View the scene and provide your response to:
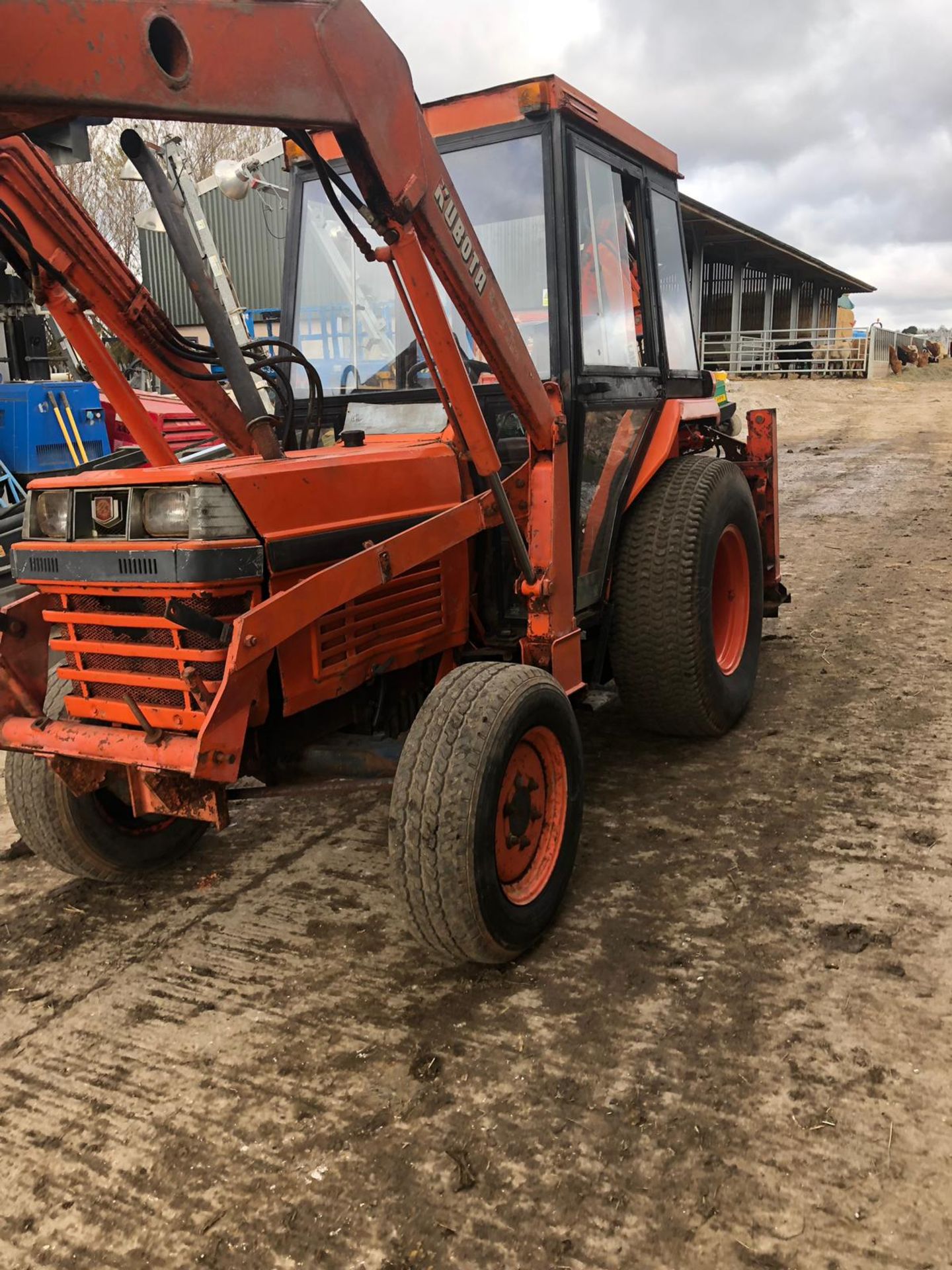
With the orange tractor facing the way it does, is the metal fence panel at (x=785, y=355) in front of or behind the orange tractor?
behind

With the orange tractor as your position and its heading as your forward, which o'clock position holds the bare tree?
The bare tree is roughly at 4 o'clock from the orange tractor.

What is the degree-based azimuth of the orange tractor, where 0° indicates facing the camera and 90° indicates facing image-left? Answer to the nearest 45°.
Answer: approximately 45°

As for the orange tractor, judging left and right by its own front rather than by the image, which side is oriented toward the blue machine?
right

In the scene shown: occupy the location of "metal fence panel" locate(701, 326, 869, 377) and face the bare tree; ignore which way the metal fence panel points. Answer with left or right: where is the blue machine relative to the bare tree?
left

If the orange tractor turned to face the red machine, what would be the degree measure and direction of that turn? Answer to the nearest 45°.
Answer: approximately 135° to its right

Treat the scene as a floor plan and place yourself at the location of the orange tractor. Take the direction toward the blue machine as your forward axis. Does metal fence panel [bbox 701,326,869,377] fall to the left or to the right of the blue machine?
right

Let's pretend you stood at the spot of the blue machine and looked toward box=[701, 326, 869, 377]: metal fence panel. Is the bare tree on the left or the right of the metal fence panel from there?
left
